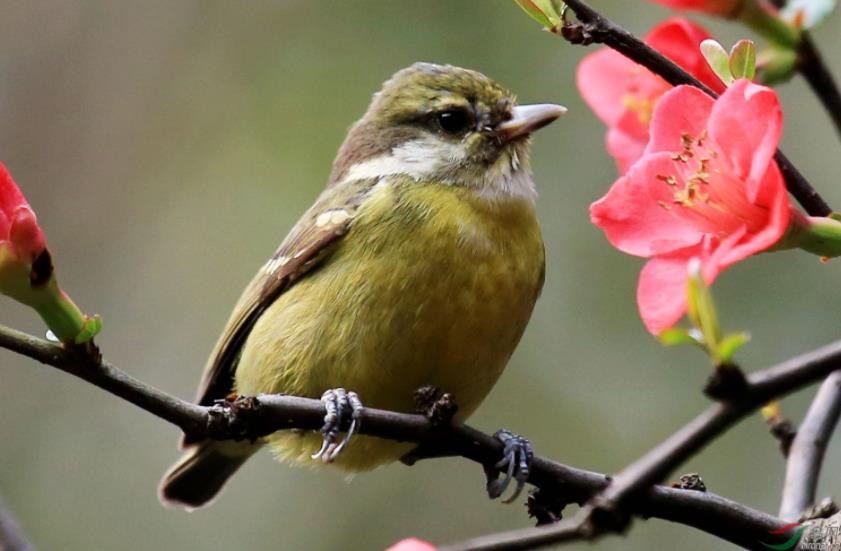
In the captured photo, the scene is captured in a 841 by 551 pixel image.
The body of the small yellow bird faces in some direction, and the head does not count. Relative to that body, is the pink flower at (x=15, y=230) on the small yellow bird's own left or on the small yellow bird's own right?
on the small yellow bird's own right

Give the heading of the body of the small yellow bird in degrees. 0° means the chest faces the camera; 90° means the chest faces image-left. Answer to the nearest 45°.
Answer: approximately 315°
